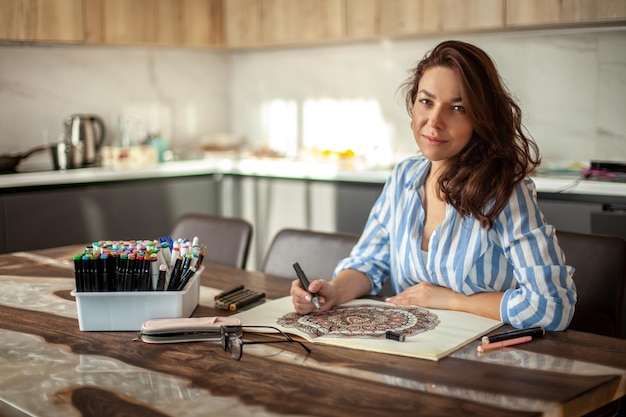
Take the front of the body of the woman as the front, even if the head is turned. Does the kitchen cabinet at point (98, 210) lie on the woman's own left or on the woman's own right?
on the woman's own right

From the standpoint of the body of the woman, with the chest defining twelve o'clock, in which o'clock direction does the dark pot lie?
The dark pot is roughly at 3 o'clock from the woman.

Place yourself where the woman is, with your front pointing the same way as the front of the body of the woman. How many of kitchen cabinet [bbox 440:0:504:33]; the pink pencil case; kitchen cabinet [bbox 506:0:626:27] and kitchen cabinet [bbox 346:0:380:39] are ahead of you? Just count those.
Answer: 1

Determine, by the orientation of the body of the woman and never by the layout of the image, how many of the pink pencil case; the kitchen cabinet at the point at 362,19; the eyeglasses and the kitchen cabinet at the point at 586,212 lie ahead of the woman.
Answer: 2

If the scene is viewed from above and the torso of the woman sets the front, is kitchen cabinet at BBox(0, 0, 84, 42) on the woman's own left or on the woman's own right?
on the woman's own right

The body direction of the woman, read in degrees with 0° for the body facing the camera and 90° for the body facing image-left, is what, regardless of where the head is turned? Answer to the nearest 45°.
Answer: approximately 45°

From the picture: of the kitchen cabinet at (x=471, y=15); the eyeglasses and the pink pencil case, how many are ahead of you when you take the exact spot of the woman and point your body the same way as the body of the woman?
2

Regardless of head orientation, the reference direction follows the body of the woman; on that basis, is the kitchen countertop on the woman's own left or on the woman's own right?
on the woman's own right

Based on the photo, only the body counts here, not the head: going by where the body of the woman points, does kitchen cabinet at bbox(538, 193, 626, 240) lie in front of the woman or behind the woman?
behind

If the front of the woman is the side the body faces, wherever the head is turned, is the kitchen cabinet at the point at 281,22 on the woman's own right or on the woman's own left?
on the woman's own right

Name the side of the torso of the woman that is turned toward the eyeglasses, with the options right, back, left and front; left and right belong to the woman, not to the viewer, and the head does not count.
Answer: front
